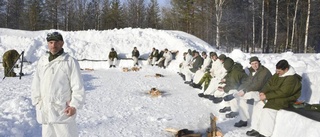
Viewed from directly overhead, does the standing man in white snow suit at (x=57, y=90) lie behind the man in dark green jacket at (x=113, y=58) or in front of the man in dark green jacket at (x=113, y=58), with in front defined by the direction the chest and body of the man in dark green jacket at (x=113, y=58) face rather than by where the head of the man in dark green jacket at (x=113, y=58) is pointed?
in front

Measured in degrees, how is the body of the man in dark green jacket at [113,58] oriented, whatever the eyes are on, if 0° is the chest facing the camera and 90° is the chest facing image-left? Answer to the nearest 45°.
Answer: approximately 0°

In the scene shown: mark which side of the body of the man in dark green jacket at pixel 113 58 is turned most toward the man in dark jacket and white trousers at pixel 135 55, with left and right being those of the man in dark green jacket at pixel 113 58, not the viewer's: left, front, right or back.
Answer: left
